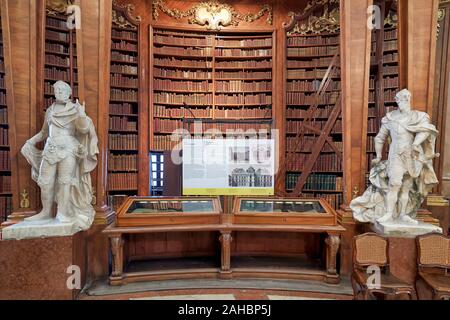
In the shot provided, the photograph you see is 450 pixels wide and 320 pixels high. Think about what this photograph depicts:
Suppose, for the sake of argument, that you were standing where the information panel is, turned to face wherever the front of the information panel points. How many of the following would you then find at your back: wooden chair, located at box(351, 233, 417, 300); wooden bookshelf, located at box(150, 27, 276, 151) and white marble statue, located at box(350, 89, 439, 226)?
1

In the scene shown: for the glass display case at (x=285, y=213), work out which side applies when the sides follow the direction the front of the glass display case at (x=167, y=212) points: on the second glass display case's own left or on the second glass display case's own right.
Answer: on the second glass display case's own left

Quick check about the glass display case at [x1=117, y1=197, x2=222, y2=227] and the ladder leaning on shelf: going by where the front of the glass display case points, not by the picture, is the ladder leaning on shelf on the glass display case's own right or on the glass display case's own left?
on the glass display case's own left

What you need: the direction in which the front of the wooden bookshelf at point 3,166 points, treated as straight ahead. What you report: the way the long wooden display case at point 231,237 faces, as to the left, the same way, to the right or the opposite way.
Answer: to the right

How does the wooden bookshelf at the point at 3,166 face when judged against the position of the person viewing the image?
facing the viewer and to the right of the viewer

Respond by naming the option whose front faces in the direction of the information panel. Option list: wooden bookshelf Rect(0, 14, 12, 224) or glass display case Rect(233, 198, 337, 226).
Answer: the wooden bookshelf

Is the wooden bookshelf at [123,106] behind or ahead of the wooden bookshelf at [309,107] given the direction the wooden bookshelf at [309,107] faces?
ahead

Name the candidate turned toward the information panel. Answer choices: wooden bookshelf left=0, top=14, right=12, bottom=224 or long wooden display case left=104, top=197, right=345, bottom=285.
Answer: the wooden bookshelf

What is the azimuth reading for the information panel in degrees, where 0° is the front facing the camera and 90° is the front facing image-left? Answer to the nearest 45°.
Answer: approximately 0°

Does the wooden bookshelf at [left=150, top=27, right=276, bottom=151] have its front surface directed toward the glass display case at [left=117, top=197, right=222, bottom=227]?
yes

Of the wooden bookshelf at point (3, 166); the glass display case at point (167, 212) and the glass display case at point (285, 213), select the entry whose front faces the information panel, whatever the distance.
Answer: the wooden bookshelf

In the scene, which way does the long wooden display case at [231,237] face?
toward the camera

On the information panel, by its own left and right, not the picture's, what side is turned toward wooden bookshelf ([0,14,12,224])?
right

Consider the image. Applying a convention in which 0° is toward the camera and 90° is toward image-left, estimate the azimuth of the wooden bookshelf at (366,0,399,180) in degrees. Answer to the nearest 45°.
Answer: approximately 0°

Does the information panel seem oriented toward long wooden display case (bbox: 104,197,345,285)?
yes

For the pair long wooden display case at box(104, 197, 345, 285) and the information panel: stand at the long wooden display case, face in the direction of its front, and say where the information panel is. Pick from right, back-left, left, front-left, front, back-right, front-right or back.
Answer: back

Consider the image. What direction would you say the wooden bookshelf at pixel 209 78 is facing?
toward the camera

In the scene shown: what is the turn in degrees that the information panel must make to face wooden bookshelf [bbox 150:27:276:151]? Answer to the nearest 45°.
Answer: approximately 180°
